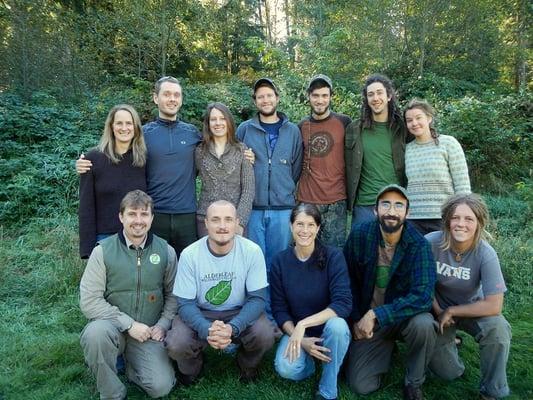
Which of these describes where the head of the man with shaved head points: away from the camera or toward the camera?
toward the camera

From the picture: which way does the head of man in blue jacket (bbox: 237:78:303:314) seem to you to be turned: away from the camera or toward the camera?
toward the camera

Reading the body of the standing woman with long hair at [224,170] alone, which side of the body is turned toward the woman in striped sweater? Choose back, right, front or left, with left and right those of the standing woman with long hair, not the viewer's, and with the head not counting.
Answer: left

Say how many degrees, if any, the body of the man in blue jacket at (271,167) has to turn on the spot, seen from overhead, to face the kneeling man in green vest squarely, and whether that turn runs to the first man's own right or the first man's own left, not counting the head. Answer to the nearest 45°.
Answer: approximately 45° to the first man's own right

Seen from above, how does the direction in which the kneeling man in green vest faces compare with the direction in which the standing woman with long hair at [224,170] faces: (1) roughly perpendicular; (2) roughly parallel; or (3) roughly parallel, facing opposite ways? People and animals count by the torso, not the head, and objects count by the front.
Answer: roughly parallel

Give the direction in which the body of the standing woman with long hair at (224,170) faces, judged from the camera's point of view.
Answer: toward the camera

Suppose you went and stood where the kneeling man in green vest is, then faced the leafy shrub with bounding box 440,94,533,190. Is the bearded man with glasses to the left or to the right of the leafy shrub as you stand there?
right

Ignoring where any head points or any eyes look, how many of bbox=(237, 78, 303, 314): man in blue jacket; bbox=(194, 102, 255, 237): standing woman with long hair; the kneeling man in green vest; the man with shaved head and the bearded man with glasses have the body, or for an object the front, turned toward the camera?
5

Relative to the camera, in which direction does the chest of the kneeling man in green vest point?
toward the camera

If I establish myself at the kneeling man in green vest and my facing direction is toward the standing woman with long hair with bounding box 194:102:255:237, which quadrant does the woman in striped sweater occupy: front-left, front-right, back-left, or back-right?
front-right

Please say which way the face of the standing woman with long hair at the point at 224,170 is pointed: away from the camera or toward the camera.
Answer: toward the camera

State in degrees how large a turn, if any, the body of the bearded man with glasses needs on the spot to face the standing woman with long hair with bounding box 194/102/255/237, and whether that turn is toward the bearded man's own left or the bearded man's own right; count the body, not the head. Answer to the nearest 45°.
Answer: approximately 90° to the bearded man's own right

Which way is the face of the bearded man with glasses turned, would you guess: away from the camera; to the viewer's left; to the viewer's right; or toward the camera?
toward the camera

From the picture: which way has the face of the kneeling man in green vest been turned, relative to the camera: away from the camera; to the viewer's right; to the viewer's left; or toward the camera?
toward the camera

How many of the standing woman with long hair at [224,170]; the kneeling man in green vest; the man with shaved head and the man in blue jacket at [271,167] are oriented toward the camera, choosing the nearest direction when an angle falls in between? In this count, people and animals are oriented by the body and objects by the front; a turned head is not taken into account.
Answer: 4
